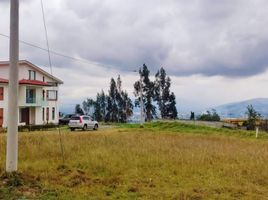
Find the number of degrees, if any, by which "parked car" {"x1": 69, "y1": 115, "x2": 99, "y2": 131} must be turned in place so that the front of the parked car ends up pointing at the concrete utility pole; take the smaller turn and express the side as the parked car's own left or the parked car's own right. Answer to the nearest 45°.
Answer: approximately 135° to the parked car's own right
